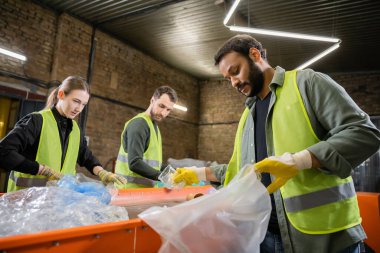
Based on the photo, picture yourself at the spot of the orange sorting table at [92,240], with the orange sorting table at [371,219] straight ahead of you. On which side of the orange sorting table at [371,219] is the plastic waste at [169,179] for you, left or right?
left

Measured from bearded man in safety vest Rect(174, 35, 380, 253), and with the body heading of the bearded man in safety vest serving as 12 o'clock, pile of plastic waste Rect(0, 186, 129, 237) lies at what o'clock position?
The pile of plastic waste is roughly at 1 o'clock from the bearded man in safety vest.

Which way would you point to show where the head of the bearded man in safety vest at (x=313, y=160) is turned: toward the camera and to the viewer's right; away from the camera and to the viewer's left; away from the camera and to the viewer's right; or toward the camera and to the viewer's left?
toward the camera and to the viewer's left

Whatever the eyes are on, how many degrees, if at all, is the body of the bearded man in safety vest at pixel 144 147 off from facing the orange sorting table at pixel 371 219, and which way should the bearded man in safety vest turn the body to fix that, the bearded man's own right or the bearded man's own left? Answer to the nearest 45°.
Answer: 0° — they already face it

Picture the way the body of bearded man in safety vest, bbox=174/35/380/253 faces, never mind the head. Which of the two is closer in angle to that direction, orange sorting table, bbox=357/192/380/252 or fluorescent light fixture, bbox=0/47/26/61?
the fluorescent light fixture

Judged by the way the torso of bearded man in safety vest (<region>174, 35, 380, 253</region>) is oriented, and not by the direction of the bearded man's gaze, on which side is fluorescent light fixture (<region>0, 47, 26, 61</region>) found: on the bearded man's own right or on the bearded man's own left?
on the bearded man's own right

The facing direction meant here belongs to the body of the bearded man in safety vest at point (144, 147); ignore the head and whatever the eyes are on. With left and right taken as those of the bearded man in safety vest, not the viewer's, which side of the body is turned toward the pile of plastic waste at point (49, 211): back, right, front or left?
right
